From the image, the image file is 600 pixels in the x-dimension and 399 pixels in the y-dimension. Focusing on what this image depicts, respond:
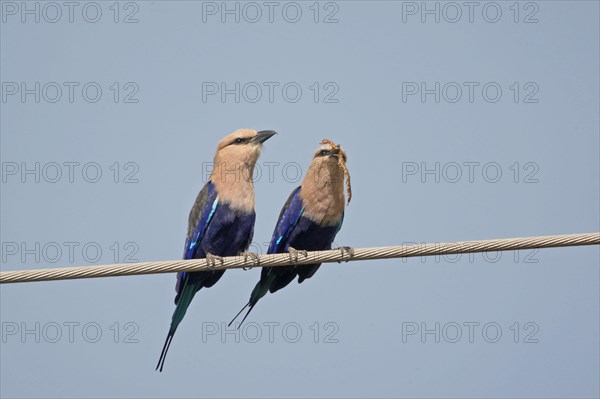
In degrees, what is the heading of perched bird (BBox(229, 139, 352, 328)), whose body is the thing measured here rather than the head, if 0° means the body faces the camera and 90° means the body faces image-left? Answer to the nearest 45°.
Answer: approximately 315°

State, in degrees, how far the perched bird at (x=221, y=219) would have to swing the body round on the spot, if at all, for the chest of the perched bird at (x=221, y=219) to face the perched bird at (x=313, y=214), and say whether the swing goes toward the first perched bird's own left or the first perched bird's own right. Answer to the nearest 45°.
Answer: approximately 45° to the first perched bird's own left

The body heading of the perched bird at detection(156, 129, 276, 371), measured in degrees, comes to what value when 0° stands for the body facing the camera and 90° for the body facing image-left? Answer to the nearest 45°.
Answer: approximately 315°

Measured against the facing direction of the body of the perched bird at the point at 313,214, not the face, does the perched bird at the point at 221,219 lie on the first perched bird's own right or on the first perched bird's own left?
on the first perched bird's own right
